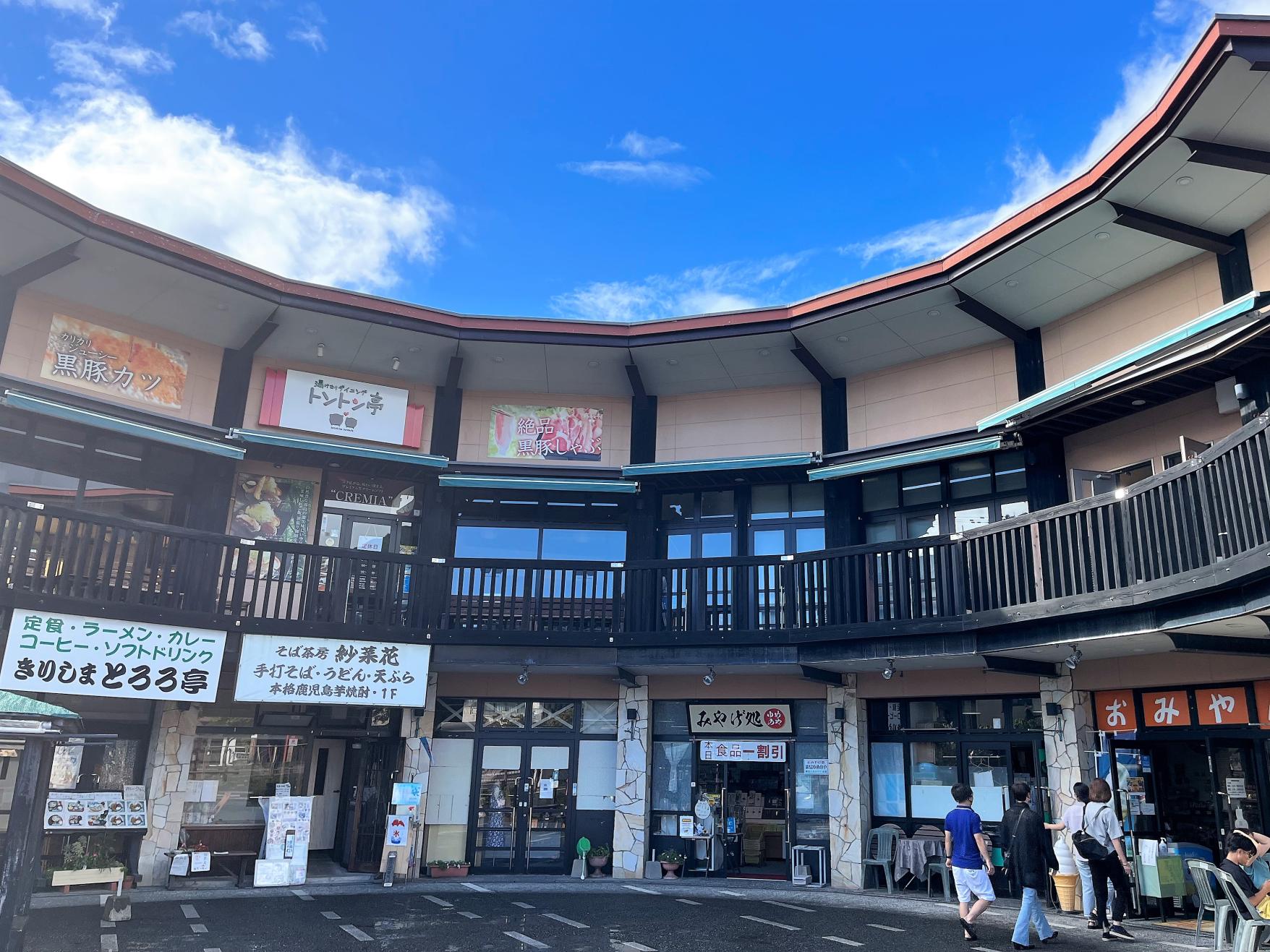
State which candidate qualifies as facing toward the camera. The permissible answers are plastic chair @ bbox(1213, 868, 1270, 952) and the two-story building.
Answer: the two-story building

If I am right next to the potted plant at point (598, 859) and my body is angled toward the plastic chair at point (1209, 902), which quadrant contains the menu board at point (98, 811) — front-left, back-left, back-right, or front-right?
back-right

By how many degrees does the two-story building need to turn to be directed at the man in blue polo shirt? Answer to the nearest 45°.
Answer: approximately 45° to its left

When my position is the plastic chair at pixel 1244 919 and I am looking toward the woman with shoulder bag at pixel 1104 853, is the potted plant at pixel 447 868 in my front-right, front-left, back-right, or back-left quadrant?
front-left

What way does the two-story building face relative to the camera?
toward the camera

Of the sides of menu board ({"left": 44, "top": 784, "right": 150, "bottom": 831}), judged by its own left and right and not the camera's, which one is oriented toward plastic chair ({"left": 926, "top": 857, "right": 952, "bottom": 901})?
left

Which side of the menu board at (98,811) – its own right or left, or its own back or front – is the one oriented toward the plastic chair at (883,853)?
left

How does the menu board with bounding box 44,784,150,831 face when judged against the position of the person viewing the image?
facing the viewer

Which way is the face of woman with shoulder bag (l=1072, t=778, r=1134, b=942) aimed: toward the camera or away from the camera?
away from the camera
